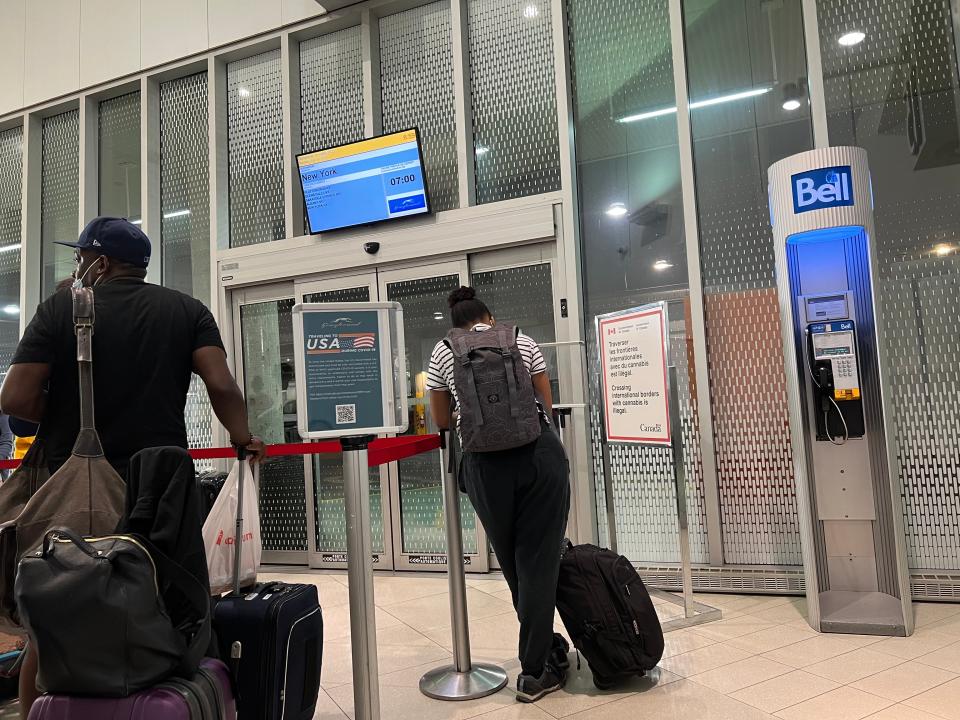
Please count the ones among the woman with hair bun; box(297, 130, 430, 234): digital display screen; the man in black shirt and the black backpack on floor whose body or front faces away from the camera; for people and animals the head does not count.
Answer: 2

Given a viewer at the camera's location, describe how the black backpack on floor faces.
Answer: facing the viewer and to the right of the viewer

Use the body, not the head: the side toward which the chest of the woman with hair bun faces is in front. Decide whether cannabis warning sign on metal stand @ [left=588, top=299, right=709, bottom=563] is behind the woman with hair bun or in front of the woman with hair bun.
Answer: in front

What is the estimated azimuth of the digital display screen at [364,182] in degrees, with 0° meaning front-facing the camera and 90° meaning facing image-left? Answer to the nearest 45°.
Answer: approximately 0°

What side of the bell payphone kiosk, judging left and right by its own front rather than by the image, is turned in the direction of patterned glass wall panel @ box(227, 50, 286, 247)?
right

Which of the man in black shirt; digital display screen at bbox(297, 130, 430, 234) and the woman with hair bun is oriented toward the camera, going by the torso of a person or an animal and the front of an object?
the digital display screen

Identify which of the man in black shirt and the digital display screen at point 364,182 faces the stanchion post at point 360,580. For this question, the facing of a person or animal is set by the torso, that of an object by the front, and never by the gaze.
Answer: the digital display screen

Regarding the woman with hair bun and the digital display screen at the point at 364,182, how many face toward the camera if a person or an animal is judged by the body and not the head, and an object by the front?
1

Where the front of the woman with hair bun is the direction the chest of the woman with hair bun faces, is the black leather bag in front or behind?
behind

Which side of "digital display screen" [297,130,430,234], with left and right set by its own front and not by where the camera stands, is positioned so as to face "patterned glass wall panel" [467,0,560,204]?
left

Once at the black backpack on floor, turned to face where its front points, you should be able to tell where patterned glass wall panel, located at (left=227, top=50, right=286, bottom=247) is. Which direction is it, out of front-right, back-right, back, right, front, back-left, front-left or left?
back

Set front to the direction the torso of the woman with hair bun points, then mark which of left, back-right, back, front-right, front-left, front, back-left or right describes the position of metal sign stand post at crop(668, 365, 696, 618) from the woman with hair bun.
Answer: front-right

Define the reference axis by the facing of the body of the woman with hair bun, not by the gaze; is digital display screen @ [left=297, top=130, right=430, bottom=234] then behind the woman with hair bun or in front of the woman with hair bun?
in front

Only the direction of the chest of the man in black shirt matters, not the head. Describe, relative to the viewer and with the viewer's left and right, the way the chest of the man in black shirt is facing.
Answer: facing away from the viewer

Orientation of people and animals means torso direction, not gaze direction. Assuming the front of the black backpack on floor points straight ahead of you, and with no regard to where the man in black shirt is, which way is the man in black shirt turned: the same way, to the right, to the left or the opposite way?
the opposite way

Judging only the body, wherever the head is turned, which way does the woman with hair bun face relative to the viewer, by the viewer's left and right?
facing away from the viewer
